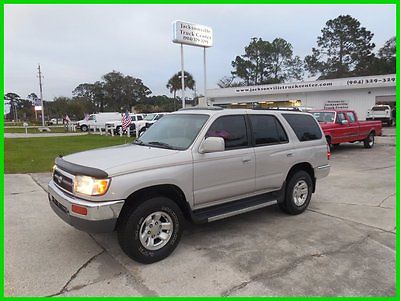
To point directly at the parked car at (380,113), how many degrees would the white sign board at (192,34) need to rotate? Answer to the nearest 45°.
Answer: approximately 45° to its left

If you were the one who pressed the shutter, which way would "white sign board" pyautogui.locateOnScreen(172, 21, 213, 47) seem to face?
facing the viewer and to the right of the viewer

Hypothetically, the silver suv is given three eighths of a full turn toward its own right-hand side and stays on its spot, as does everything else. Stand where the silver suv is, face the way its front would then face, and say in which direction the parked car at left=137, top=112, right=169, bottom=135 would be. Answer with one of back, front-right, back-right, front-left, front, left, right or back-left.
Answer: front

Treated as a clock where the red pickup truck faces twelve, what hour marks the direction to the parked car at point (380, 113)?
The parked car is roughly at 5 o'clock from the red pickup truck.

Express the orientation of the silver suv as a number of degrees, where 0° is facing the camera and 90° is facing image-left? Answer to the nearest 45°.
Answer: approximately 45°

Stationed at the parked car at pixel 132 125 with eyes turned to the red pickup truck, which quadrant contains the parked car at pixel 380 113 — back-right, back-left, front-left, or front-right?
front-left

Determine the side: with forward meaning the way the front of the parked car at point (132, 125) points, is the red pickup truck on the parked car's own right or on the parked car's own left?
on the parked car's own left

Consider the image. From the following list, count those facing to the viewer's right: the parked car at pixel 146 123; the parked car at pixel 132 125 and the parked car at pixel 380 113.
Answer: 0

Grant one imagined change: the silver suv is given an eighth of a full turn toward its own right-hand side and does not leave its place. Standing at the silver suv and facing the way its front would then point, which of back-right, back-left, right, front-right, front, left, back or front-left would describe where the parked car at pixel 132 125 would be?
right

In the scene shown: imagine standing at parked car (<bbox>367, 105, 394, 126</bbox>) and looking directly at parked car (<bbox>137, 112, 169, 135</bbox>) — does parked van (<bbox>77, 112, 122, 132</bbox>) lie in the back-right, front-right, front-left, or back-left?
front-right

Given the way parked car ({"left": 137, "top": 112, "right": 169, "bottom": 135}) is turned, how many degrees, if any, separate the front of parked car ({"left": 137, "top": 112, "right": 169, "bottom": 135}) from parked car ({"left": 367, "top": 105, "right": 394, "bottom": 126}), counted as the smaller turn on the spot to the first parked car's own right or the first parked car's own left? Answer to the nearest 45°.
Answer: approximately 135° to the first parked car's own left

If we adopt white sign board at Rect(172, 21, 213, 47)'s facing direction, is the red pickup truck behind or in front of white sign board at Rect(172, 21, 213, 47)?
in front

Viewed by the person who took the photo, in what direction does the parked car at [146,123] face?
facing the viewer and to the left of the viewer

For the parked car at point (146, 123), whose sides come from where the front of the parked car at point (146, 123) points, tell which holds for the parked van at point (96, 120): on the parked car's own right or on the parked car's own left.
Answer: on the parked car's own right
